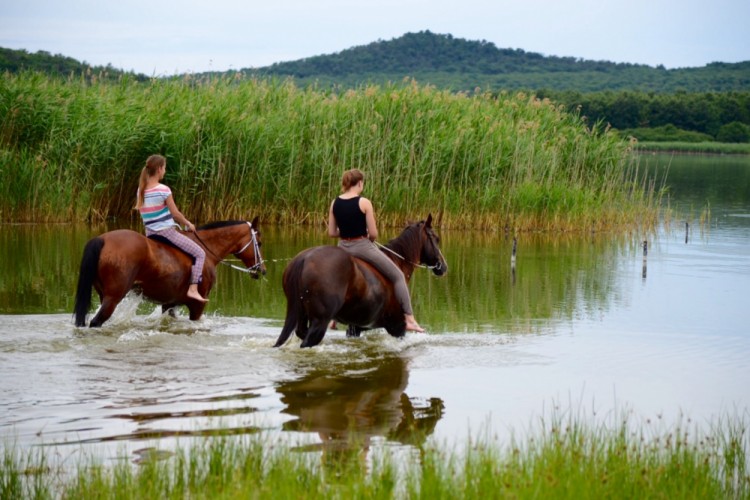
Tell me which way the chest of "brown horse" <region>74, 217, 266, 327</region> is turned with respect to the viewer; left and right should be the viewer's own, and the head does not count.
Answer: facing to the right of the viewer

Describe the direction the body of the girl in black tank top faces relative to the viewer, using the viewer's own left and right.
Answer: facing away from the viewer and to the right of the viewer

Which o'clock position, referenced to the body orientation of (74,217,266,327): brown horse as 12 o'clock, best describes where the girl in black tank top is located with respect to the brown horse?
The girl in black tank top is roughly at 1 o'clock from the brown horse.

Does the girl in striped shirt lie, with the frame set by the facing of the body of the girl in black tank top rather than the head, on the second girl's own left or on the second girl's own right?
on the second girl's own left

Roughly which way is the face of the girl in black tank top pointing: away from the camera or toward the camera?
away from the camera

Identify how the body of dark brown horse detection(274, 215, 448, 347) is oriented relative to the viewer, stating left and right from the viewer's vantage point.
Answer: facing away from the viewer and to the right of the viewer

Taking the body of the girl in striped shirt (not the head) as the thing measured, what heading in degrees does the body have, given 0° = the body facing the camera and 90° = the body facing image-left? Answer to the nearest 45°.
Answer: approximately 225°
